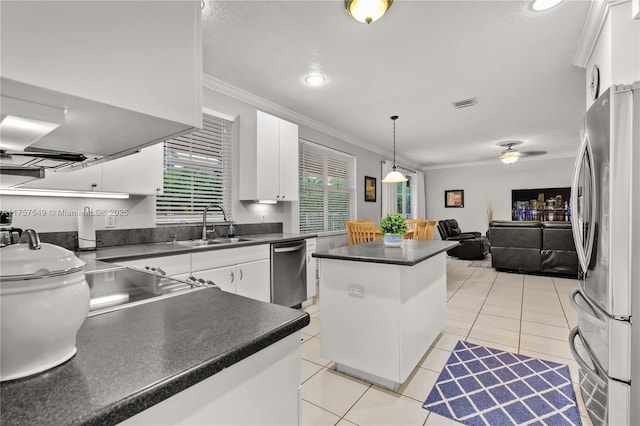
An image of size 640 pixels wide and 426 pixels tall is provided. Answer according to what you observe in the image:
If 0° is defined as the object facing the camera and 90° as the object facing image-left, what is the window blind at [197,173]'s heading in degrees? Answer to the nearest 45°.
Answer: approximately 315°

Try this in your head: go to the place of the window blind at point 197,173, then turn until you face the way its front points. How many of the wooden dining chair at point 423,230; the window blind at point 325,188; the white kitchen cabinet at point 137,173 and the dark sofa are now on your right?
1

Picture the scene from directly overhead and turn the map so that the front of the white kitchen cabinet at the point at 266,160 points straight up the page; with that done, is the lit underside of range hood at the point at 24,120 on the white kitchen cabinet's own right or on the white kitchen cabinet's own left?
on the white kitchen cabinet's own right

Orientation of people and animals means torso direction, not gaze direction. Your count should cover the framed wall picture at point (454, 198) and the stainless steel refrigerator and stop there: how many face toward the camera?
1

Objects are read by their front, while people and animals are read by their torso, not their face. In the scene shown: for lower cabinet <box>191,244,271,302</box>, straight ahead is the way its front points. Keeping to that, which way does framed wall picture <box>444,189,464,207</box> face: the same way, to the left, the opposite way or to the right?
to the right

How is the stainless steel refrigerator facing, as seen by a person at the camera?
facing to the left of the viewer

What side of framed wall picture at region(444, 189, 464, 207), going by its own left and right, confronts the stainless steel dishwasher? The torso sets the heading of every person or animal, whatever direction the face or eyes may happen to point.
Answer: front

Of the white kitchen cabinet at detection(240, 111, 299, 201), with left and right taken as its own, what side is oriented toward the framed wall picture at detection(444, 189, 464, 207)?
left

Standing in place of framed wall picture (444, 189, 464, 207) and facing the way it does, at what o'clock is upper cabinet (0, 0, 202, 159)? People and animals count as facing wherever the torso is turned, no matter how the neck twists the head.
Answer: The upper cabinet is roughly at 12 o'clock from the framed wall picture.

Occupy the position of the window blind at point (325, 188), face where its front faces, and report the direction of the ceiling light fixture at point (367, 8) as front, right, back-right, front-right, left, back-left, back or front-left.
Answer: front-right
